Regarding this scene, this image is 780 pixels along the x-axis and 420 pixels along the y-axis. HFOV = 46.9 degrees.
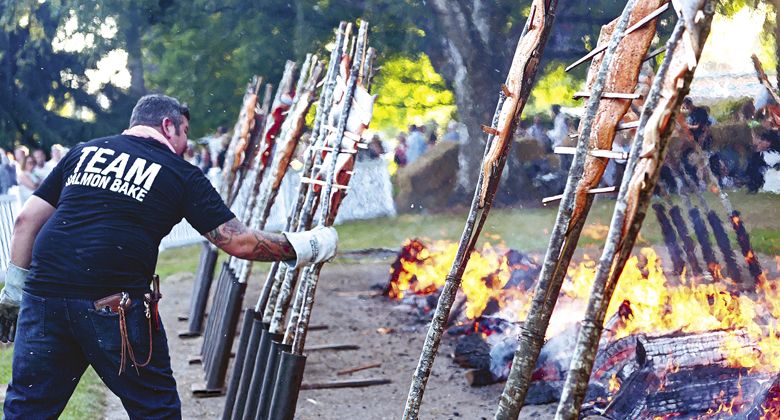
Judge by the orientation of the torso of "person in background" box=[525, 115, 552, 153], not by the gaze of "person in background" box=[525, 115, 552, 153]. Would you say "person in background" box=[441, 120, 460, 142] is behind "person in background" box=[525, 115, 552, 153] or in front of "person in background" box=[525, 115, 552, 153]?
behind

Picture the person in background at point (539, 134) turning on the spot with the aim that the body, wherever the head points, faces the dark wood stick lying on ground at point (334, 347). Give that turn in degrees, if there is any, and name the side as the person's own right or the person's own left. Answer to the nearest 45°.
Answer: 0° — they already face it

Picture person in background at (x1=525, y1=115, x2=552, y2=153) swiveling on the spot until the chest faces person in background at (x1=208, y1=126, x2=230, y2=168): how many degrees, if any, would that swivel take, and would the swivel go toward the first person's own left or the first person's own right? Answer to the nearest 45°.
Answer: approximately 90° to the first person's own right

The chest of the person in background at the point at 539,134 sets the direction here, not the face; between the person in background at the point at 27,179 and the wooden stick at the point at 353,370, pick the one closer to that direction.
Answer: the wooden stick

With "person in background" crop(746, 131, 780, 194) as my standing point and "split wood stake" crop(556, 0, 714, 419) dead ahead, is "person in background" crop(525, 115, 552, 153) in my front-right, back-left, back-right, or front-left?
back-right

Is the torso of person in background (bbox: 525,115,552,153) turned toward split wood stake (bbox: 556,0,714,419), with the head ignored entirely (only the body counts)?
yes

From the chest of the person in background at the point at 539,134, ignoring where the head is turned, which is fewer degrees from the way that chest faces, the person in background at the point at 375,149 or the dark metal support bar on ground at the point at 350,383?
the dark metal support bar on ground

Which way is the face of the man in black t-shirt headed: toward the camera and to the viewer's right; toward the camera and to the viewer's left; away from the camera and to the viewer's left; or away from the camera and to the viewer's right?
away from the camera and to the viewer's right

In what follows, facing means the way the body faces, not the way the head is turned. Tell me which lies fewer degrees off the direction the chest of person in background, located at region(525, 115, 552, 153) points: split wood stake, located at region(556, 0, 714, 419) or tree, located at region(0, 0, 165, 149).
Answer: the split wood stake

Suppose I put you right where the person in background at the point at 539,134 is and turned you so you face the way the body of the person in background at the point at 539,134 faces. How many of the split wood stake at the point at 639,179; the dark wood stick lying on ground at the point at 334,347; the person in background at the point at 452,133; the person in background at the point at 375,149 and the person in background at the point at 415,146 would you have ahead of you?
2

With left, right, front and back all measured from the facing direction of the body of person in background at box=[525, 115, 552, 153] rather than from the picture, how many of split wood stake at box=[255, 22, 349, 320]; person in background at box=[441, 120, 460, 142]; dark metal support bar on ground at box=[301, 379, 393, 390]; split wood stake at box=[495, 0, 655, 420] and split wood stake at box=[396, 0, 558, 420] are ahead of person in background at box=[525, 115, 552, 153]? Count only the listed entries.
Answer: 4

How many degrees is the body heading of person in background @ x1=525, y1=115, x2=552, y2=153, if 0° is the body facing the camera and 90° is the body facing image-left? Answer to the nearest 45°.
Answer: approximately 0°
